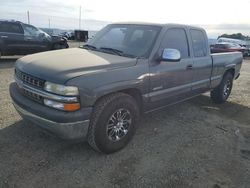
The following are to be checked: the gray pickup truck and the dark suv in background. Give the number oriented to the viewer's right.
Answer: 1

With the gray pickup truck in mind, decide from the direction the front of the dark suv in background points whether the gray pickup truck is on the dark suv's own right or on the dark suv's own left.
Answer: on the dark suv's own right

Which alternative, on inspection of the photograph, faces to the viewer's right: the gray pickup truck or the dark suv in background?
the dark suv in background

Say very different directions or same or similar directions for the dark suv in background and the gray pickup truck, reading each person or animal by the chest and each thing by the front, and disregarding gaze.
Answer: very different directions

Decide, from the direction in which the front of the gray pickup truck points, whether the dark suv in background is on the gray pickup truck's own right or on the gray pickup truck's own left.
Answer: on the gray pickup truck's own right

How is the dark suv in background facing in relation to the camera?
to the viewer's right

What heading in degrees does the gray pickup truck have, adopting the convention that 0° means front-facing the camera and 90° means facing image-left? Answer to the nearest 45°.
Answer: approximately 45°
